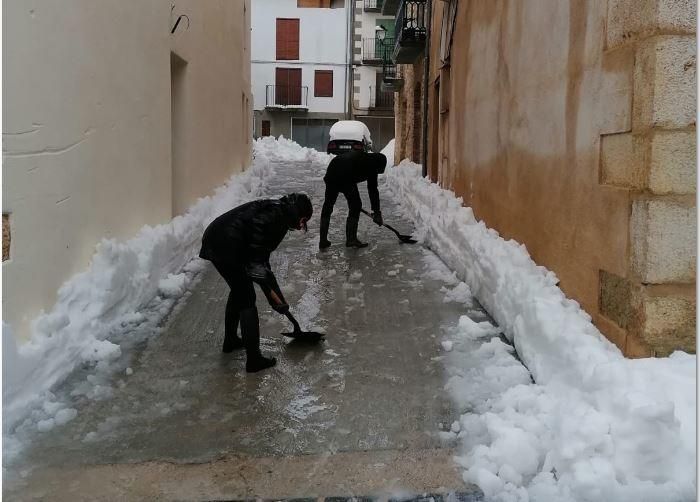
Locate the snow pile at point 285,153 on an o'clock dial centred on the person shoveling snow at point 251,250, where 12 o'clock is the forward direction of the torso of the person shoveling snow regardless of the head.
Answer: The snow pile is roughly at 9 o'clock from the person shoveling snow.

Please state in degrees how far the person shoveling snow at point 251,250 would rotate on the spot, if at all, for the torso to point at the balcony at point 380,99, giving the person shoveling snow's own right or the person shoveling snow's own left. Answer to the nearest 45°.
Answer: approximately 90° to the person shoveling snow's own left

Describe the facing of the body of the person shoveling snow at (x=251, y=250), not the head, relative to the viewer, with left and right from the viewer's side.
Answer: facing to the right of the viewer

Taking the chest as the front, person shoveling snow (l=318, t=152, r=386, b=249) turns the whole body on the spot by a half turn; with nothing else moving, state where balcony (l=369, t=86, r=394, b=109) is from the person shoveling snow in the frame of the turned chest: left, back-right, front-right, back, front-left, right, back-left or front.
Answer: right

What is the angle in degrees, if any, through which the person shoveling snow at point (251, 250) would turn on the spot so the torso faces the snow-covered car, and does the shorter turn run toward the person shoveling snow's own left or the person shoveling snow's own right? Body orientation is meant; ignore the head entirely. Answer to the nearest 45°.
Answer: approximately 90° to the person shoveling snow's own left

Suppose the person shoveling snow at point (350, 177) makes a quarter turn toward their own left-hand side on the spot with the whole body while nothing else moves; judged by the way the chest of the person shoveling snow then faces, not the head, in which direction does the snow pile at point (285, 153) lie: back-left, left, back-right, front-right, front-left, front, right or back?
front

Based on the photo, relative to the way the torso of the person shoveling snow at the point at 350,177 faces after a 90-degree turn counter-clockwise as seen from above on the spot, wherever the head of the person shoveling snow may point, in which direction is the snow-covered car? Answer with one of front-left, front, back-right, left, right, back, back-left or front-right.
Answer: front

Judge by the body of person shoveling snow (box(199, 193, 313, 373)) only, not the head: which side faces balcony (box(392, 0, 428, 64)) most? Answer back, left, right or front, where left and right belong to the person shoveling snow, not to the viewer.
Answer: left

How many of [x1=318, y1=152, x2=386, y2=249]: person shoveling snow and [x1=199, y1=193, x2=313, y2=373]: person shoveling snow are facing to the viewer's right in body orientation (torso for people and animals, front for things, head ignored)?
2

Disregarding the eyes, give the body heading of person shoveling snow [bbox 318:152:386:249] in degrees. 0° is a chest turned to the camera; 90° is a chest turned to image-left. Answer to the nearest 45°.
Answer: approximately 270°
